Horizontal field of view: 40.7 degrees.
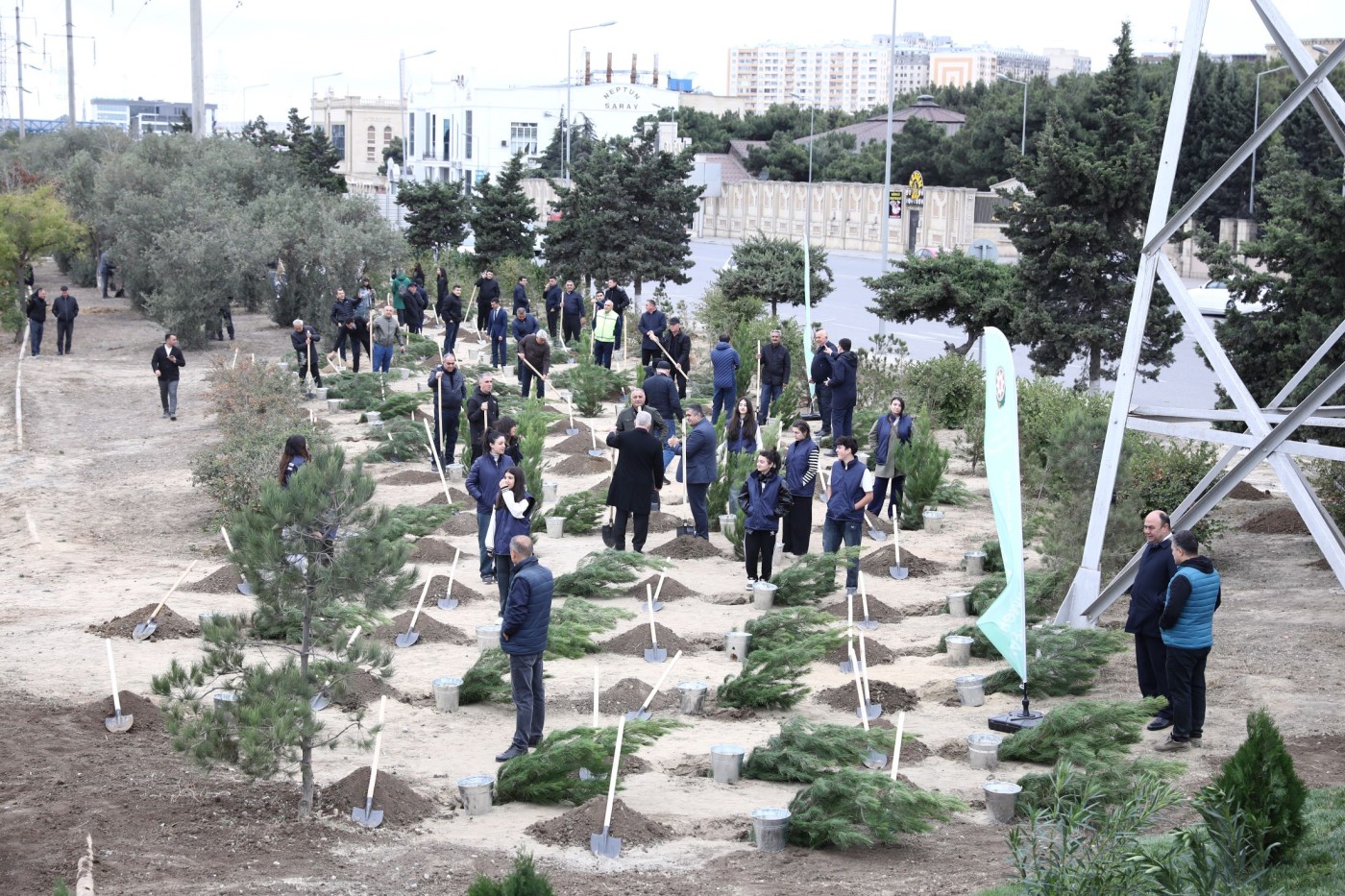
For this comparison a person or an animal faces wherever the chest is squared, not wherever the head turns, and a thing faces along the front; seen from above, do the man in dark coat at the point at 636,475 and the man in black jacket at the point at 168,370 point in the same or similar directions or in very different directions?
very different directions

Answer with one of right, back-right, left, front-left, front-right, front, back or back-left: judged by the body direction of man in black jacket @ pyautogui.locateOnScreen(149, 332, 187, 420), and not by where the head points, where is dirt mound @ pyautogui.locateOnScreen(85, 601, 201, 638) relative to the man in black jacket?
front

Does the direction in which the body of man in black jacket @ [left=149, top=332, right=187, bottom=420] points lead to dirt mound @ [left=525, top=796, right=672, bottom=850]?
yes

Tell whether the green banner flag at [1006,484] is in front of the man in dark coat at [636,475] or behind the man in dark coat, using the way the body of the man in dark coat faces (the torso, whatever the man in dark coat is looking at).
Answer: behind

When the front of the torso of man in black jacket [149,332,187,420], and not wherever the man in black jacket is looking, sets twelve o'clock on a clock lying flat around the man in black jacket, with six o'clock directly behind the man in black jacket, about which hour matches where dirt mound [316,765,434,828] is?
The dirt mound is roughly at 12 o'clock from the man in black jacket.

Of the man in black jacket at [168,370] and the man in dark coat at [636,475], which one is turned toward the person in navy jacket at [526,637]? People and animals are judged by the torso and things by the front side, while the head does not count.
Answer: the man in black jacket

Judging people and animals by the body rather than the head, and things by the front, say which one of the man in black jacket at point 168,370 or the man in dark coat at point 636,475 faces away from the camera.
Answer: the man in dark coat

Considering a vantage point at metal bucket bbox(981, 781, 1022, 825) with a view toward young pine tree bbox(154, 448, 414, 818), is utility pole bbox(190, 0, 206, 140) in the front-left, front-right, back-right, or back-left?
front-right

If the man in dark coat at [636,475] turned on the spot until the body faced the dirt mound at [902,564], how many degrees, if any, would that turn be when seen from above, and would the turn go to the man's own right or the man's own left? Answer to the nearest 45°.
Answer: approximately 90° to the man's own right

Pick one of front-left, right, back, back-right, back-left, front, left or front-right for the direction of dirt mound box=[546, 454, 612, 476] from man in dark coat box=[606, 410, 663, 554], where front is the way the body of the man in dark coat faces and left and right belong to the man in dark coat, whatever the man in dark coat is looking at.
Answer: front

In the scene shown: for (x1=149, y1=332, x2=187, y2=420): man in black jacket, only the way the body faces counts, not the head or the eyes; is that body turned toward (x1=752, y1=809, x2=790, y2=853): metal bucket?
yes

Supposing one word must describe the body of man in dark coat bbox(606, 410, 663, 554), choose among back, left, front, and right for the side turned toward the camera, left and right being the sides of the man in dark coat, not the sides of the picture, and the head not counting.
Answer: back

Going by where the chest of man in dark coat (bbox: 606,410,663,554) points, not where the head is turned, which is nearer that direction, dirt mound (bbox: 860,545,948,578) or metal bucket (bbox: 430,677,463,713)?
the dirt mound

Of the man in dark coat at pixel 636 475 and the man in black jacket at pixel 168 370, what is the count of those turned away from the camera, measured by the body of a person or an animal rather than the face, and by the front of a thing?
1

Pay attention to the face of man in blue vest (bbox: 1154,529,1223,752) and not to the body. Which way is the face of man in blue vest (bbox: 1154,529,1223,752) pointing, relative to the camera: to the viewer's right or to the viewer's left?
to the viewer's left

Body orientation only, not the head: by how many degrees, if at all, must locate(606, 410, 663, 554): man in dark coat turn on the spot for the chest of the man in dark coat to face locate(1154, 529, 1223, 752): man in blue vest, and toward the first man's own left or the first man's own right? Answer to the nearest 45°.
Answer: approximately 135° to the first man's own right

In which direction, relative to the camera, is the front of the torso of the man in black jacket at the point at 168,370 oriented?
toward the camera

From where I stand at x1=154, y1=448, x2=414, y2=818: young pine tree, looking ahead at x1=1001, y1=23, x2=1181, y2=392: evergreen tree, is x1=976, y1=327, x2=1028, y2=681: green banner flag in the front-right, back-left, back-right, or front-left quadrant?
front-right

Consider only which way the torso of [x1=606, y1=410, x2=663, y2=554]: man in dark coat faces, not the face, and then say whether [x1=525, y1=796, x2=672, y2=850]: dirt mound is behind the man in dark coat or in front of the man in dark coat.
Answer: behind

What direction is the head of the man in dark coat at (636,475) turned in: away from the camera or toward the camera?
away from the camera
